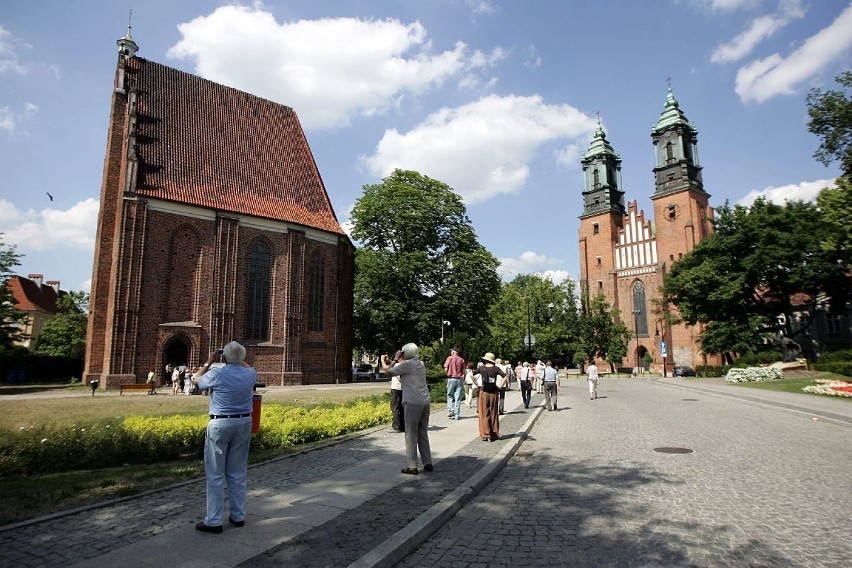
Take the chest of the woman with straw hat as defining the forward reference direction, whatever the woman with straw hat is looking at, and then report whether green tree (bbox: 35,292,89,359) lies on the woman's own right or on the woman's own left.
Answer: on the woman's own left

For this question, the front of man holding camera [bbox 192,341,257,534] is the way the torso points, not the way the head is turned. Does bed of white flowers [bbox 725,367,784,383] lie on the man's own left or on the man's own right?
on the man's own right

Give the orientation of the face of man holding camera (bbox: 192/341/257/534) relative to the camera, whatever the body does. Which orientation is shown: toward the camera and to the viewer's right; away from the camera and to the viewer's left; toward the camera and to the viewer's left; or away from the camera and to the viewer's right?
away from the camera and to the viewer's left

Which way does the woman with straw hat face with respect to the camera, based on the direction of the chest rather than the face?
away from the camera

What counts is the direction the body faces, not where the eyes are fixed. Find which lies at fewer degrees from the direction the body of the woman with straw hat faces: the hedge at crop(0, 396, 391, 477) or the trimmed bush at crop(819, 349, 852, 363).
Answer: the trimmed bush

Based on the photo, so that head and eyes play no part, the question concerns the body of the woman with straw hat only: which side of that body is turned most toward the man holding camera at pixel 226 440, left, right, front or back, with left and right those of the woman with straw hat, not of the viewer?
back

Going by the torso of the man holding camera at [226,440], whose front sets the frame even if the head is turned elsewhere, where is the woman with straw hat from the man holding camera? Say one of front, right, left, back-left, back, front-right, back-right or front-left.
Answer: right

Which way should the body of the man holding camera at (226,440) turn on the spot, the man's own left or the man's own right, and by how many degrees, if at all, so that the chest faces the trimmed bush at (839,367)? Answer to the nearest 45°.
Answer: approximately 90° to the man's own right

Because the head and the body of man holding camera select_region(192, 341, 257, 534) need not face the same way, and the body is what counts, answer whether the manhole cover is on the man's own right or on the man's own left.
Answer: on the man's own right

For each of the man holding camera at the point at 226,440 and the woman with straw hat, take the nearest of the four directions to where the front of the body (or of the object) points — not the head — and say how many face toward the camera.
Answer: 0

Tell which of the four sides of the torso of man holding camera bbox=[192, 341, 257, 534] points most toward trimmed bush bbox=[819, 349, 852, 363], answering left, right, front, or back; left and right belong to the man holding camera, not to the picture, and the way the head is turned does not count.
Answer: right

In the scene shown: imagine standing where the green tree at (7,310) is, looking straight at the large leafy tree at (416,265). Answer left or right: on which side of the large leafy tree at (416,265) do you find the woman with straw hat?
right

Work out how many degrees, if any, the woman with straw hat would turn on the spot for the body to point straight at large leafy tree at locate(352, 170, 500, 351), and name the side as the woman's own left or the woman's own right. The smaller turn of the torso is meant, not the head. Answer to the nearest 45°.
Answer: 0° — they already face it

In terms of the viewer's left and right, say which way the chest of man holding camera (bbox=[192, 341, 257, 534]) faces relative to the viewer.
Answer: facing away from the viewer and to the left of the viewer

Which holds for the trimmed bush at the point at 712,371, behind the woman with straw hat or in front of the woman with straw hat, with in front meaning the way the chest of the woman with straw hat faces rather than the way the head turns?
in front
